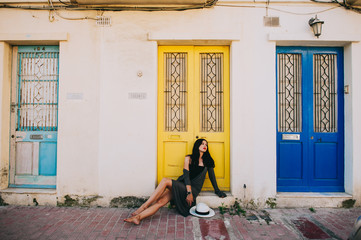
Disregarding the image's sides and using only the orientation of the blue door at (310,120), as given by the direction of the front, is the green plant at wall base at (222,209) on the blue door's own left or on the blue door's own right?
on the blue door's own right

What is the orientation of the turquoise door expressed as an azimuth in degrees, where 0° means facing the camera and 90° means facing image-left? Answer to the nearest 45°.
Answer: approximately 0°

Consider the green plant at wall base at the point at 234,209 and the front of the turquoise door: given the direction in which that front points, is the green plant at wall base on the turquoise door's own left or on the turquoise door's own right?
on the turquoise door's own left

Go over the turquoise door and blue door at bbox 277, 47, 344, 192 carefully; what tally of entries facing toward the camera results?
2

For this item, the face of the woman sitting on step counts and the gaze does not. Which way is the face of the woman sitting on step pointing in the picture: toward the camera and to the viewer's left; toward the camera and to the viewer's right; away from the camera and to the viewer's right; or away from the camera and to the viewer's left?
toward the camera and to the viewer's right

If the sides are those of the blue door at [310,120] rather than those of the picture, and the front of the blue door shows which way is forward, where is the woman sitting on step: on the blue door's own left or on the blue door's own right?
on the blue door's own right

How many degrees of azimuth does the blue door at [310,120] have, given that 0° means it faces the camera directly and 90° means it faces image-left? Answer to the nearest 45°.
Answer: approximately 0°
